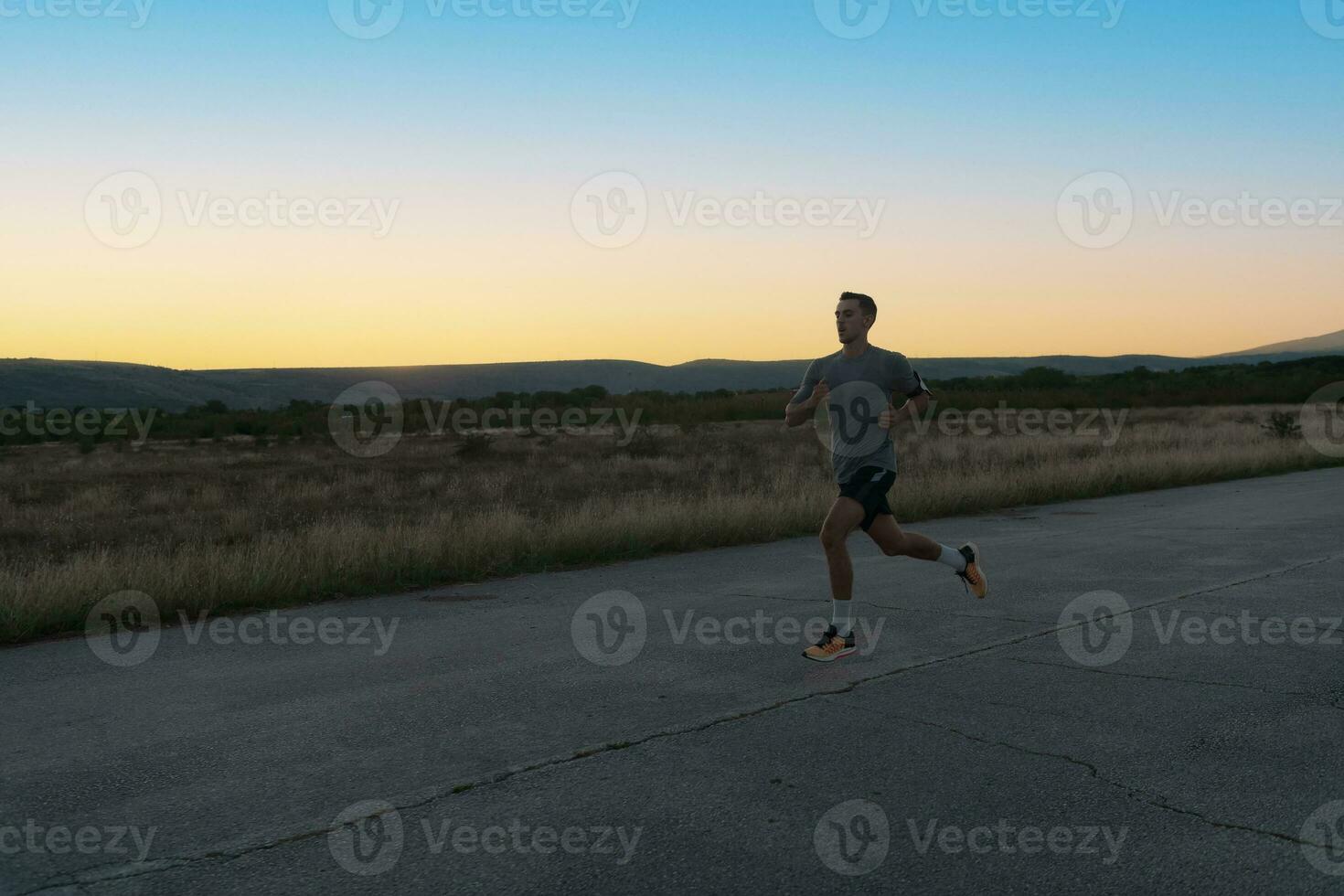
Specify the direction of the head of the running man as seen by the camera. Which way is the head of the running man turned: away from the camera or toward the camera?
toward the camera

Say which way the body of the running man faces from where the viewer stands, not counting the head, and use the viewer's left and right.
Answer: facing the viewer and to the left of the viewer
